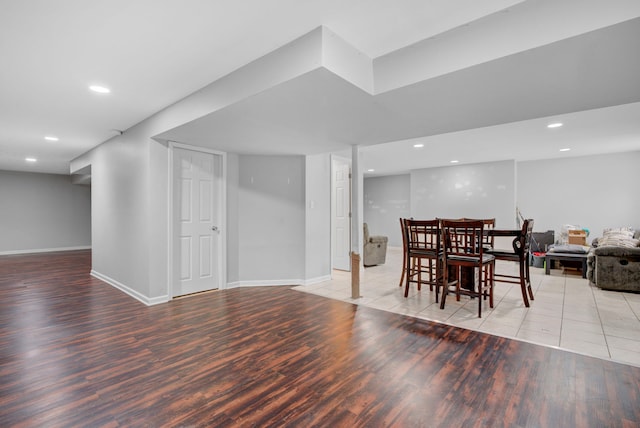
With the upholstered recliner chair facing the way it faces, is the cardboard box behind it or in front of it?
in front

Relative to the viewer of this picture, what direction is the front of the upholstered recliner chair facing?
facing to the right of the viewer

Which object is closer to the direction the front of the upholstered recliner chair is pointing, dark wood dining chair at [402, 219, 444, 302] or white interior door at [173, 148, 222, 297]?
the dark wood dining chair

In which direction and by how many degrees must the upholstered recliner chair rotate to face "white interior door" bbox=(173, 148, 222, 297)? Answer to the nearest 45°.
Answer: approximately 135° to its right

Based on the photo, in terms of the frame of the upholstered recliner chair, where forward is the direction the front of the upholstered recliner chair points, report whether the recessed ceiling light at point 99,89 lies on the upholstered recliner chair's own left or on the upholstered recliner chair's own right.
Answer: on the upholstered recliner chair's own right

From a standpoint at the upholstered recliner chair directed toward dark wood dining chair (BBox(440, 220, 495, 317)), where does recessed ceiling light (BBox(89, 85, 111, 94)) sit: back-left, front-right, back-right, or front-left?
front-right
